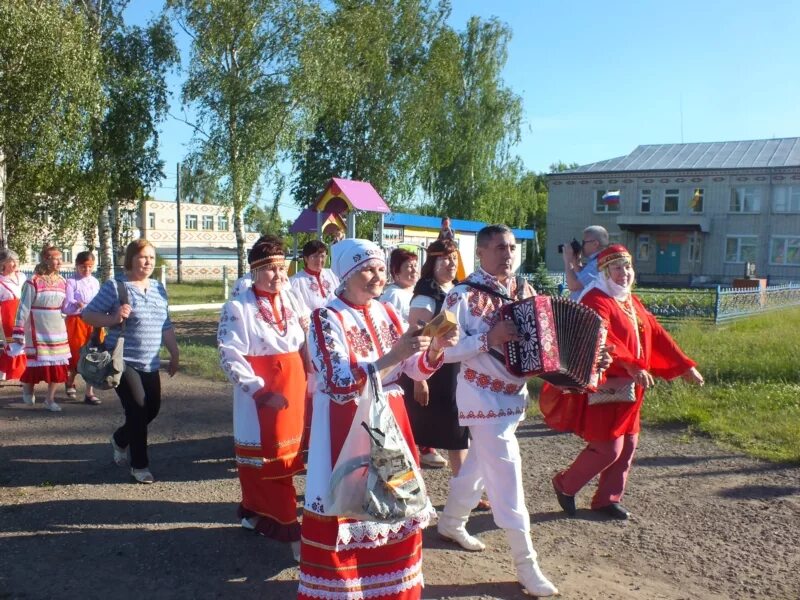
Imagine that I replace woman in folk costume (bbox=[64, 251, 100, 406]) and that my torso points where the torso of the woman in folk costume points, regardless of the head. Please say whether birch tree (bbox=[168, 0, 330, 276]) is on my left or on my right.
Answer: on my left

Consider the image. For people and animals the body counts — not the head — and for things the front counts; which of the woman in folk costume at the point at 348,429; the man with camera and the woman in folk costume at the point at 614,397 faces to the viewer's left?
the man with camera

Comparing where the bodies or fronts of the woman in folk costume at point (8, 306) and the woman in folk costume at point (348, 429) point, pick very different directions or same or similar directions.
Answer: same or similar directions

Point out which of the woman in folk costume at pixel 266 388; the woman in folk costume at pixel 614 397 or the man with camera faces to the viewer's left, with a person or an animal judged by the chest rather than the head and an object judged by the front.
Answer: the man with camera

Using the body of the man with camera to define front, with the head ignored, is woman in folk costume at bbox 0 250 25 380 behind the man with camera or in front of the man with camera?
in front

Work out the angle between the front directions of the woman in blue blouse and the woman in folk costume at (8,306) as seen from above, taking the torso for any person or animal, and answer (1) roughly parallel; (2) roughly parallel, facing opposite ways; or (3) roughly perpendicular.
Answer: roughly parallel

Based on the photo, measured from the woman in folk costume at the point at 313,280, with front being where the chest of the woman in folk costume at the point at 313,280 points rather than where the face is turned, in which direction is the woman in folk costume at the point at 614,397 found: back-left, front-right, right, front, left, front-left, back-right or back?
front

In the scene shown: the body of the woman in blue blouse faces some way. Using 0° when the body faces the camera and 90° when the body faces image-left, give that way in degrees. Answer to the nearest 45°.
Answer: approximately 315°

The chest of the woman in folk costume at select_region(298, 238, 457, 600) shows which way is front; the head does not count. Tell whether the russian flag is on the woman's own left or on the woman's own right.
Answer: on the woman's own left

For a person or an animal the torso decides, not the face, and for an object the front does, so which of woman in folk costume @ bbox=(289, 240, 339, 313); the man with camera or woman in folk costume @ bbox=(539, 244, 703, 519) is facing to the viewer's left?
the man with camera

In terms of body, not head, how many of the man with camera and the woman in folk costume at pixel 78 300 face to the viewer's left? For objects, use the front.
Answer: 1

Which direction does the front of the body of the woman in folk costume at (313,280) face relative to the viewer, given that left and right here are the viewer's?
facing the viewer and to the right of the viewer
